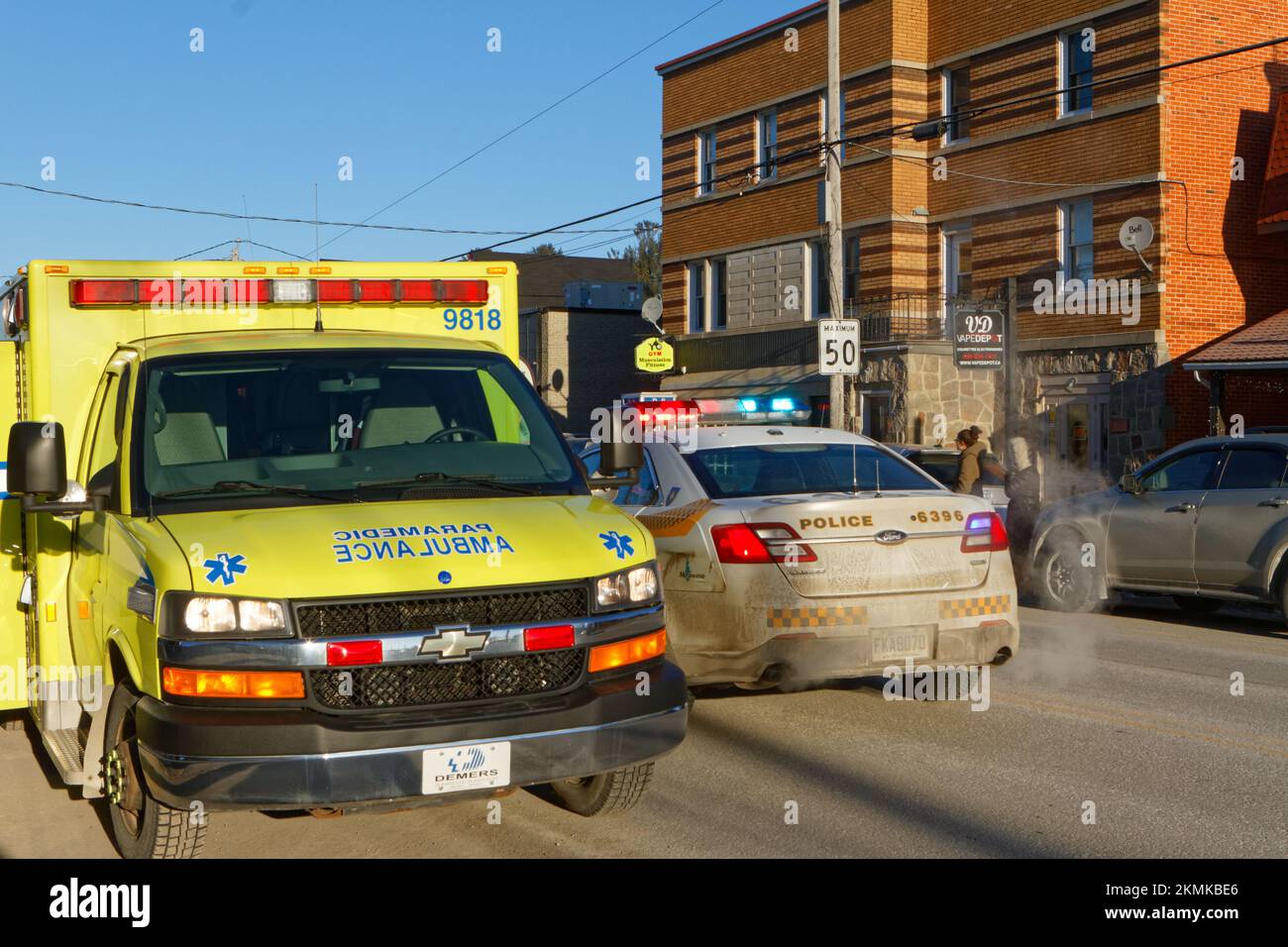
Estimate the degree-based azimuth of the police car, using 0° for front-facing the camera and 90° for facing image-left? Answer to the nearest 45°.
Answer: approximately 135°

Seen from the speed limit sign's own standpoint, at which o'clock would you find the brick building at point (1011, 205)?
The brick building is roughly at 7 o'clock from the speed limit sign.

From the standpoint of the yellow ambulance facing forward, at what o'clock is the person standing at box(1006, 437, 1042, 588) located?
The person standing is roughly at 9 o'clock from the yellow ambulance.

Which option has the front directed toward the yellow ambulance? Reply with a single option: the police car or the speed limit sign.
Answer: the speed limit sign

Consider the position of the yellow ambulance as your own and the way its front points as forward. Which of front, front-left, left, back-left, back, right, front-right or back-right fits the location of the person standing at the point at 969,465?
left

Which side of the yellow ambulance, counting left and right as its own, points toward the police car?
left

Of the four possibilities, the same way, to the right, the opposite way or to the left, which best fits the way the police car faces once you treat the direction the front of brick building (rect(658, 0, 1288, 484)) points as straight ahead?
to the right

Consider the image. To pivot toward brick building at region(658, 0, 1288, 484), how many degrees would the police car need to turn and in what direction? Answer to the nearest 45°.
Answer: approximately 45° to its right

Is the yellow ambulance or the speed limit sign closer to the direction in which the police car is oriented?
the speed limit sign

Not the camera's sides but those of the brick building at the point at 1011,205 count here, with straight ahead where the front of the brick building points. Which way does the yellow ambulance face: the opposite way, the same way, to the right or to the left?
to the left

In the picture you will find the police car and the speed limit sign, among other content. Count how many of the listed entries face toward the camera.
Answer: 1
